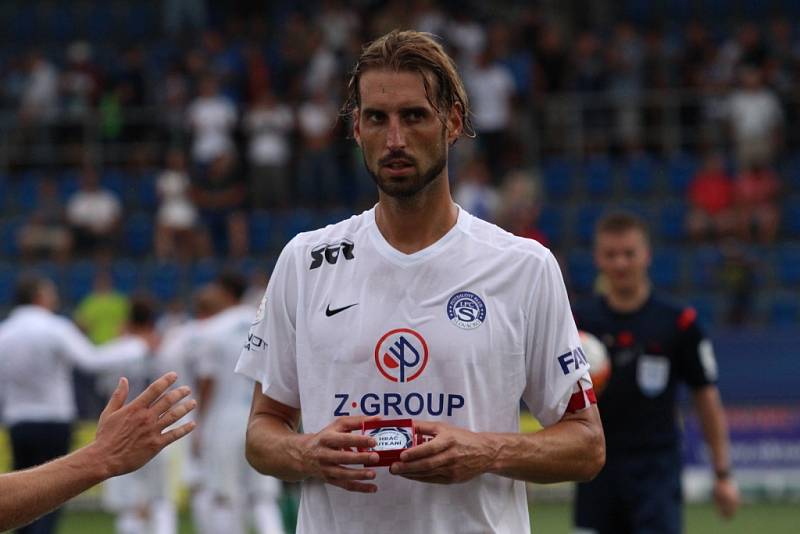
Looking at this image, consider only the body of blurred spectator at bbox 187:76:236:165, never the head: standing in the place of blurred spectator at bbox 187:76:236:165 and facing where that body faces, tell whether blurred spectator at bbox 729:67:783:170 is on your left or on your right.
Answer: on your left

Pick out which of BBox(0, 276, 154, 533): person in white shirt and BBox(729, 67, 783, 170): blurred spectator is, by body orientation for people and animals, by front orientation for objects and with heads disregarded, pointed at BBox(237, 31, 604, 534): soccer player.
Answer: the blurred spectator

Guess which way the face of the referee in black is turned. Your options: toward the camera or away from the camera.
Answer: toward the camera

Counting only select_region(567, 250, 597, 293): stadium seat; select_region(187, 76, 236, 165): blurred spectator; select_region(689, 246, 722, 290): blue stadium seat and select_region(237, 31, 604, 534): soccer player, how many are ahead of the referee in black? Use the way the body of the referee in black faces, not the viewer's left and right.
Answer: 1

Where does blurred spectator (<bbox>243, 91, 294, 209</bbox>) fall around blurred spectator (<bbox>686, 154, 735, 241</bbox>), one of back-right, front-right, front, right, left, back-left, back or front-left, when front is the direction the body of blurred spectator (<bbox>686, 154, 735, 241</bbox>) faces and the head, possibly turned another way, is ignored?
right

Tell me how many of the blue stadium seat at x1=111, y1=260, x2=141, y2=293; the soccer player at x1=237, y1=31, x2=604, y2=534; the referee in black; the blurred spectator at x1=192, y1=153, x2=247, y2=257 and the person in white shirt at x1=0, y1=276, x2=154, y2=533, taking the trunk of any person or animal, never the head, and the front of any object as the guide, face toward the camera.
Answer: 4

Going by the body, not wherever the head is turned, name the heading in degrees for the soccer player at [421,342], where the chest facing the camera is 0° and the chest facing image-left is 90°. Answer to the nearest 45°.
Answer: approximately 0°

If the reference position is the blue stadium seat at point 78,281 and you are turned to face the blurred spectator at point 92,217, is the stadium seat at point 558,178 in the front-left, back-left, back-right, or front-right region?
front-right

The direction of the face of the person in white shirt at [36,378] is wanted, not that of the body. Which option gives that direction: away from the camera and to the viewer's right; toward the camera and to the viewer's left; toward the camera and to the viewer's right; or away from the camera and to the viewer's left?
away from the camera and to the viewer's right

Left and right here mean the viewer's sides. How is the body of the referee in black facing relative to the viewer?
facing the viewer

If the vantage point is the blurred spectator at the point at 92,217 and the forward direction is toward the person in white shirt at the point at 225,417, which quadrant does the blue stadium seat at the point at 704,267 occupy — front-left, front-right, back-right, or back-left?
front-left

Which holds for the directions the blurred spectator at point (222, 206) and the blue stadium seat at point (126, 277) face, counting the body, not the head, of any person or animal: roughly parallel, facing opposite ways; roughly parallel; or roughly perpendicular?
roughly parallel

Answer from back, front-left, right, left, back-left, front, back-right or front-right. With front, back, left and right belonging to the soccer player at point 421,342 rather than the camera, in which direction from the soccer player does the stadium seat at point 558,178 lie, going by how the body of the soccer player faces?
back

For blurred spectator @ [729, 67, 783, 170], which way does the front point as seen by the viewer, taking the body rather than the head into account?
toward the camera

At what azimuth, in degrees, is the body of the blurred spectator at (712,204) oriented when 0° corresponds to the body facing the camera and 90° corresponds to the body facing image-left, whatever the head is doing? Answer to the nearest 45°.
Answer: approximately 0°
